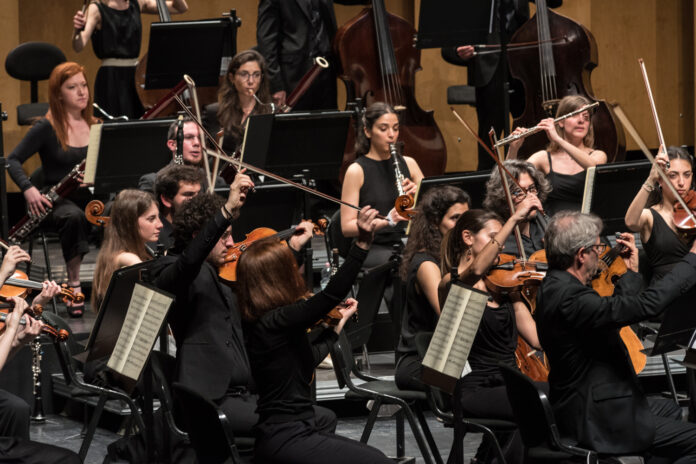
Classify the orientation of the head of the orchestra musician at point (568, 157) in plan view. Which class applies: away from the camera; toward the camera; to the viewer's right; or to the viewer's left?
toward the camera

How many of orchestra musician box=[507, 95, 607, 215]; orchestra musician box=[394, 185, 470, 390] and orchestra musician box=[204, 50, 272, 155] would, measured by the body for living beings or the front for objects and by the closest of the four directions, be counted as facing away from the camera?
0

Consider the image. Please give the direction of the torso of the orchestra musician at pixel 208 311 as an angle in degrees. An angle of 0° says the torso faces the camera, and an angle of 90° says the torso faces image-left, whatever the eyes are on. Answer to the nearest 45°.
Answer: approximately 270°

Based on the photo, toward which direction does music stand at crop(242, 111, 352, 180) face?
away from the camera

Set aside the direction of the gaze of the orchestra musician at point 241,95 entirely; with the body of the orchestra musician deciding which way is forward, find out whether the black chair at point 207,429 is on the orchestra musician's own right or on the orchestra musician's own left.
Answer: on the orchestra musician's own right

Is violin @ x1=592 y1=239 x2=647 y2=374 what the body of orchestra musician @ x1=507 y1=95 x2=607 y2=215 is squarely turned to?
yes

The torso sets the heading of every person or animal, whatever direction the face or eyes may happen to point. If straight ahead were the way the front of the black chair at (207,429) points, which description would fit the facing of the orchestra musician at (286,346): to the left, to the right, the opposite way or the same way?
the same way

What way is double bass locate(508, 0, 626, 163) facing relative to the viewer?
toward the camera

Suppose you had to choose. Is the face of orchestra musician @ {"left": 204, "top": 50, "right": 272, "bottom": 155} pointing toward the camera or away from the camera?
toward the camera

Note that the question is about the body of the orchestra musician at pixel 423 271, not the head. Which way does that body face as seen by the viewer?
to the viewer's right

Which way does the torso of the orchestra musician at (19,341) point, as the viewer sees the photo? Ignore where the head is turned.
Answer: to the viewer's right

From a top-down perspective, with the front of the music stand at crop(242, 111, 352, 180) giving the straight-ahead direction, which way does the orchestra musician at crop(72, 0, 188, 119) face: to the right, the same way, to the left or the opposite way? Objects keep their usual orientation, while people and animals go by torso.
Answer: the opposite way

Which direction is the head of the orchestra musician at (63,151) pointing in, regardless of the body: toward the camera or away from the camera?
toward the camera

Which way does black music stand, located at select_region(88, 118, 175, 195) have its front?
away from the camera

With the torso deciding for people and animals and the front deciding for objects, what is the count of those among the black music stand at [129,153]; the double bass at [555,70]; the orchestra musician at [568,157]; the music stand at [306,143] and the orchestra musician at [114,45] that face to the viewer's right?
0

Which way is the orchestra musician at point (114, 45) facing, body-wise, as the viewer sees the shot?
toward the camera
